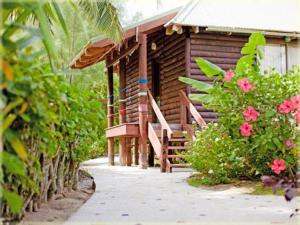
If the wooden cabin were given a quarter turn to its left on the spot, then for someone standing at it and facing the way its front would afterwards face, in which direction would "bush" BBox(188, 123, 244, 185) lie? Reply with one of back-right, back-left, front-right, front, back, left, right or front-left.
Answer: front-right

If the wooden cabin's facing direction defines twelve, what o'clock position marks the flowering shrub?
The flowering shrub is roughly at 10 o'clock from the wooden cabin.

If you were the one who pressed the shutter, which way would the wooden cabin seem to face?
facing the viewer and to the left of the viewer
